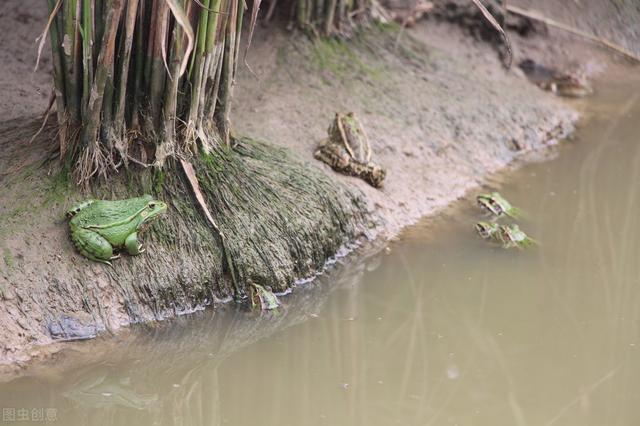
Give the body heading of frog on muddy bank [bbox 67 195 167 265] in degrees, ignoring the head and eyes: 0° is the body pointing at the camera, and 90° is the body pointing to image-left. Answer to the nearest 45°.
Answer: approximately 270°

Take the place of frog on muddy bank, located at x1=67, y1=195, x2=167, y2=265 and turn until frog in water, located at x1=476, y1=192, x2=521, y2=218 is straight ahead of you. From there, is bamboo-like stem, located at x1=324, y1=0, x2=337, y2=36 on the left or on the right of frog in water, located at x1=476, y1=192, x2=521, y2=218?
left

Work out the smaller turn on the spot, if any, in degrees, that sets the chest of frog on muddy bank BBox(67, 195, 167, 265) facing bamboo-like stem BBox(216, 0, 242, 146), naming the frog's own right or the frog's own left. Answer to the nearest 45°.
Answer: approximately 45° to the frog's own left
